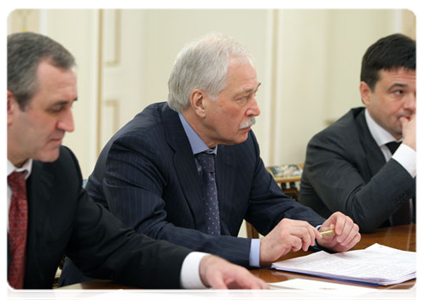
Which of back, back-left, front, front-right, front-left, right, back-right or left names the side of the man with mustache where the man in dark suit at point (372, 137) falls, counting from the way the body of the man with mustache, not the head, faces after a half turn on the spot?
right

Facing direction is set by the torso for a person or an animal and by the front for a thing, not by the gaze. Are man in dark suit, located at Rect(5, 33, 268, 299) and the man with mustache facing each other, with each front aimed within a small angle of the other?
no

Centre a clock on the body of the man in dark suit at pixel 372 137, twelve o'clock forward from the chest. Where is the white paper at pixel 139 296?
The white paper is roughly at 2 o'clock from the man in dark suit.

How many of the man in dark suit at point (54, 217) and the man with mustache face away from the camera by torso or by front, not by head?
0

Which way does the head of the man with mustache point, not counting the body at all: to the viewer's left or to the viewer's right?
to the viewer's right

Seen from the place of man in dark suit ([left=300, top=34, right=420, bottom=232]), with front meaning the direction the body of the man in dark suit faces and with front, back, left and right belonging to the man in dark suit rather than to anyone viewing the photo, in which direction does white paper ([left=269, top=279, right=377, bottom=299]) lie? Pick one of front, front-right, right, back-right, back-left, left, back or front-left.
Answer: front-right

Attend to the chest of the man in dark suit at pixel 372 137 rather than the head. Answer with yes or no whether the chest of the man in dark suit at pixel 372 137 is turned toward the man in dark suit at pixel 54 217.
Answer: no

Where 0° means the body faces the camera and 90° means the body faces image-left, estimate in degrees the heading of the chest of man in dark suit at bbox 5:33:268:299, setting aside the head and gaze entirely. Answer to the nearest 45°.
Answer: approximately 315°

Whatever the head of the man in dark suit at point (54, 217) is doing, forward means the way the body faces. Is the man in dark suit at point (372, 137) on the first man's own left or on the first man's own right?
on the first man's own left

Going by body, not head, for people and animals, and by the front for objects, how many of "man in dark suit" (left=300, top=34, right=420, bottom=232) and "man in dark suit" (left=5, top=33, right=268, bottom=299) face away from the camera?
0

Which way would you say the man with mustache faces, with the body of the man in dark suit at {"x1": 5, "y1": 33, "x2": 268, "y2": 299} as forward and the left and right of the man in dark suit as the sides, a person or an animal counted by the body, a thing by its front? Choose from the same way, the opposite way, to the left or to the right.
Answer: the same way

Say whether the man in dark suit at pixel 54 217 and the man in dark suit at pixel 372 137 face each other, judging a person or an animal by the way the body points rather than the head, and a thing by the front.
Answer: no
